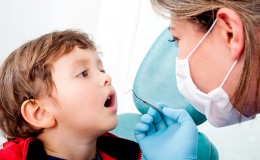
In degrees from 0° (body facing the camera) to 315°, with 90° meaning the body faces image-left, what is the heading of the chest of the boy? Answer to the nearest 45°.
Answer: approximately 315°
